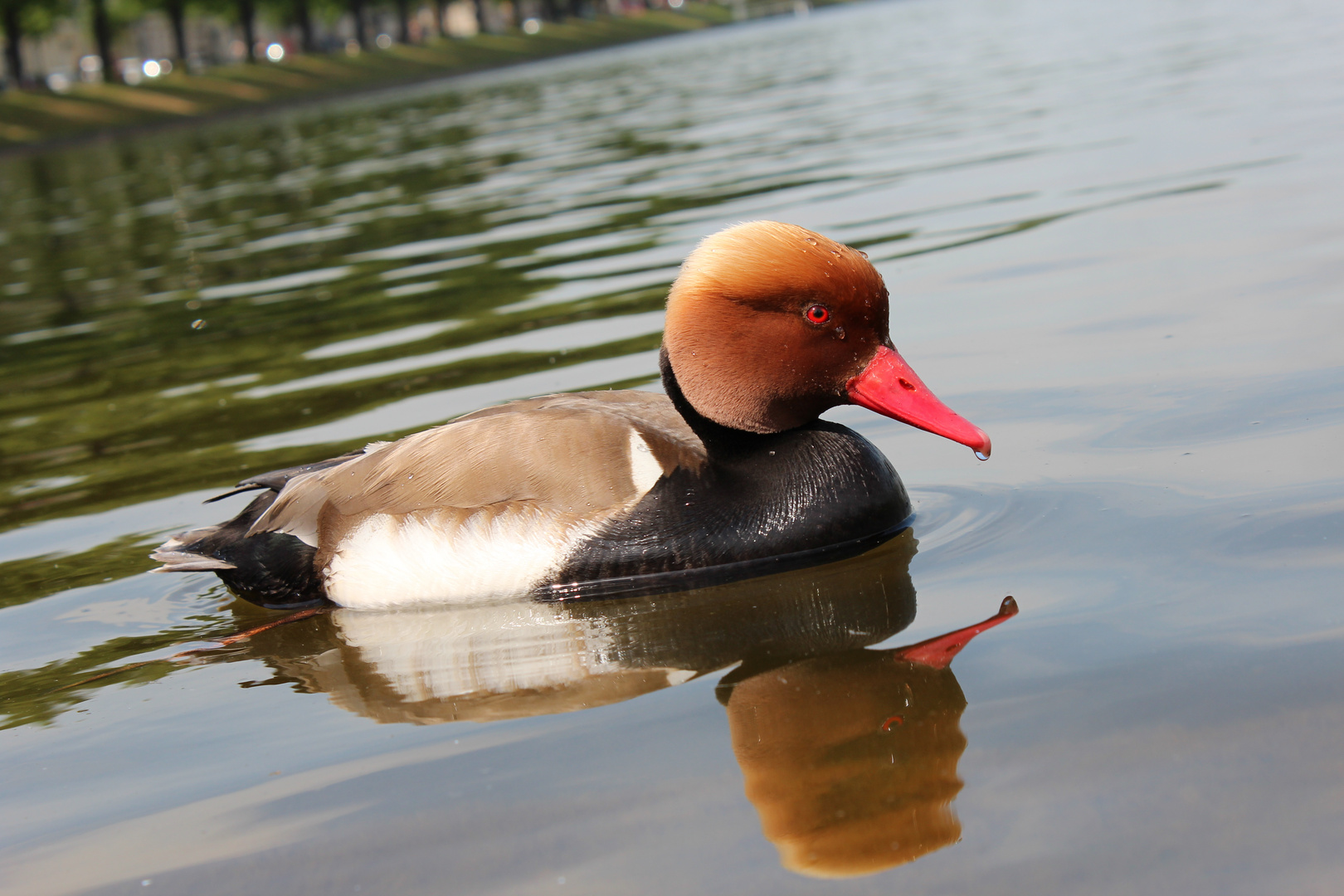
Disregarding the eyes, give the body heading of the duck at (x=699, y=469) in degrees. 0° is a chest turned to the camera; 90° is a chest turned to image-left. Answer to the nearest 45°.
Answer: approximately 270°
